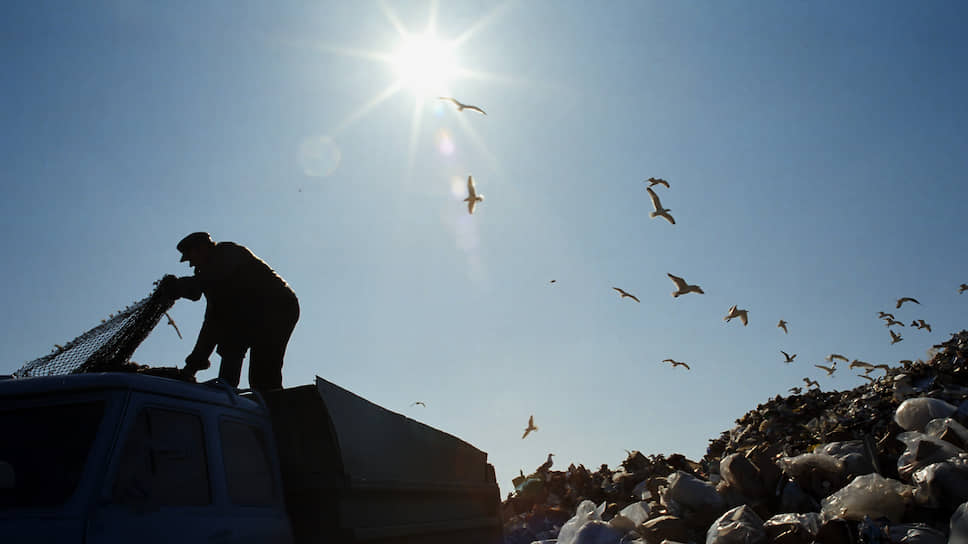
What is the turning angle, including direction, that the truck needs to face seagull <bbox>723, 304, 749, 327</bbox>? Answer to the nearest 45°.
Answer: approximately 180°

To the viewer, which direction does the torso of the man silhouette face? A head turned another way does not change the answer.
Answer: to the viewer's left

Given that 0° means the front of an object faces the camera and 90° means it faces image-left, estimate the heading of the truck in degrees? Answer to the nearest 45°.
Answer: approximately 45°
